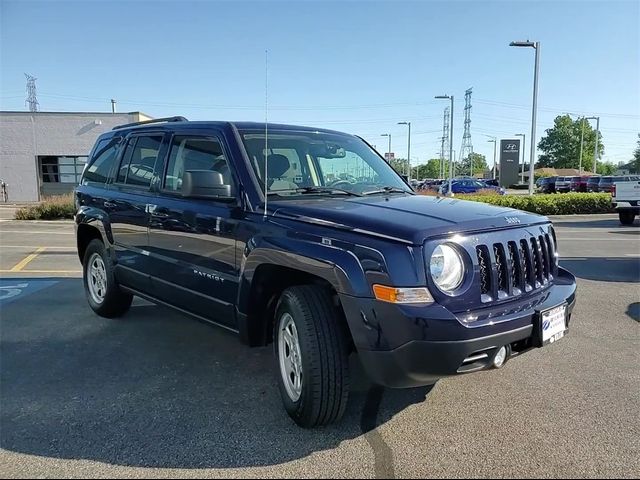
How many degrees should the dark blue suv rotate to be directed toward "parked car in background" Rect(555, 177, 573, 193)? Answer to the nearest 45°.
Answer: approximately 90° to its left

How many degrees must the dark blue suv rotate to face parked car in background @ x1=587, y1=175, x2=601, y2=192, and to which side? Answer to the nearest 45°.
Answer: approximately 90° to its left

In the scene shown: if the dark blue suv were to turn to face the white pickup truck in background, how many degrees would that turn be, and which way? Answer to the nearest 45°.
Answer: approximately 90° to its left

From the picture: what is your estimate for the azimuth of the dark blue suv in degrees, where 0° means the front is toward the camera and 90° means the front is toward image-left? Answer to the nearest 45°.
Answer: approximately 315°

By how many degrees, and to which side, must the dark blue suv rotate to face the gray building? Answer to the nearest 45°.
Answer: approximately 180°

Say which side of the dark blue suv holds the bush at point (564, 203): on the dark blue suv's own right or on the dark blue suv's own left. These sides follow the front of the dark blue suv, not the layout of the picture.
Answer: on the dark blue suv's own left

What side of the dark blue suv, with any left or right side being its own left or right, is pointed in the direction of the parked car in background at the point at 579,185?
left

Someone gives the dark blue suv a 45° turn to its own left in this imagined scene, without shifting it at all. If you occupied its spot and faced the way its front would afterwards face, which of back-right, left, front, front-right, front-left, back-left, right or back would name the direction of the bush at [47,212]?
back-left
